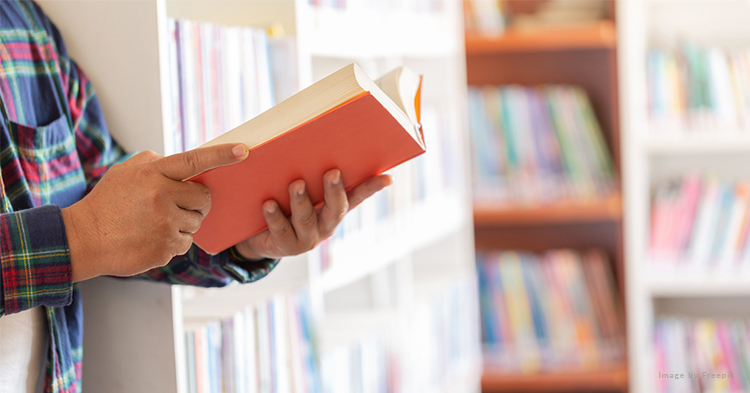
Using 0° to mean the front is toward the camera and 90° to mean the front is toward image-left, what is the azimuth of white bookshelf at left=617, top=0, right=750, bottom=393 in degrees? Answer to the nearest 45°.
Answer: approximately 0°

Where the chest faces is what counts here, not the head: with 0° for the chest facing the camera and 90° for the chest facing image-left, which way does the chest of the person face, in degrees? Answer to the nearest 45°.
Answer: approximately 315°

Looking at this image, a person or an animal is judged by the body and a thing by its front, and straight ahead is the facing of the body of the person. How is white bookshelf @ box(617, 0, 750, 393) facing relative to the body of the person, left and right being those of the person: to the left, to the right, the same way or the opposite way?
to the right

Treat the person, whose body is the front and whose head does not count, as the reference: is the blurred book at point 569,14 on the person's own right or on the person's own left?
on the person's own left

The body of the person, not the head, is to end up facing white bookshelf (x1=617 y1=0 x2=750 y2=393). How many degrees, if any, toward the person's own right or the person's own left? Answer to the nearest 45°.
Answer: approximately 90° to the person's own left

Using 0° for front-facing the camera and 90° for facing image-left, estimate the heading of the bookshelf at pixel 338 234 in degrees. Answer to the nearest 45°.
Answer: approximately 315°
